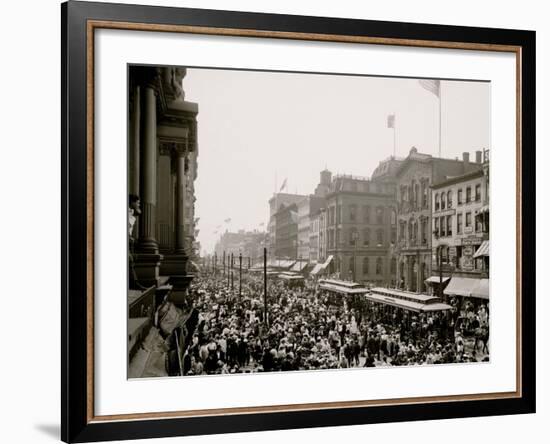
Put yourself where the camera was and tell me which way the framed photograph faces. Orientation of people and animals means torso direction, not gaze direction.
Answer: facing the viewer and to the right of the viewer
